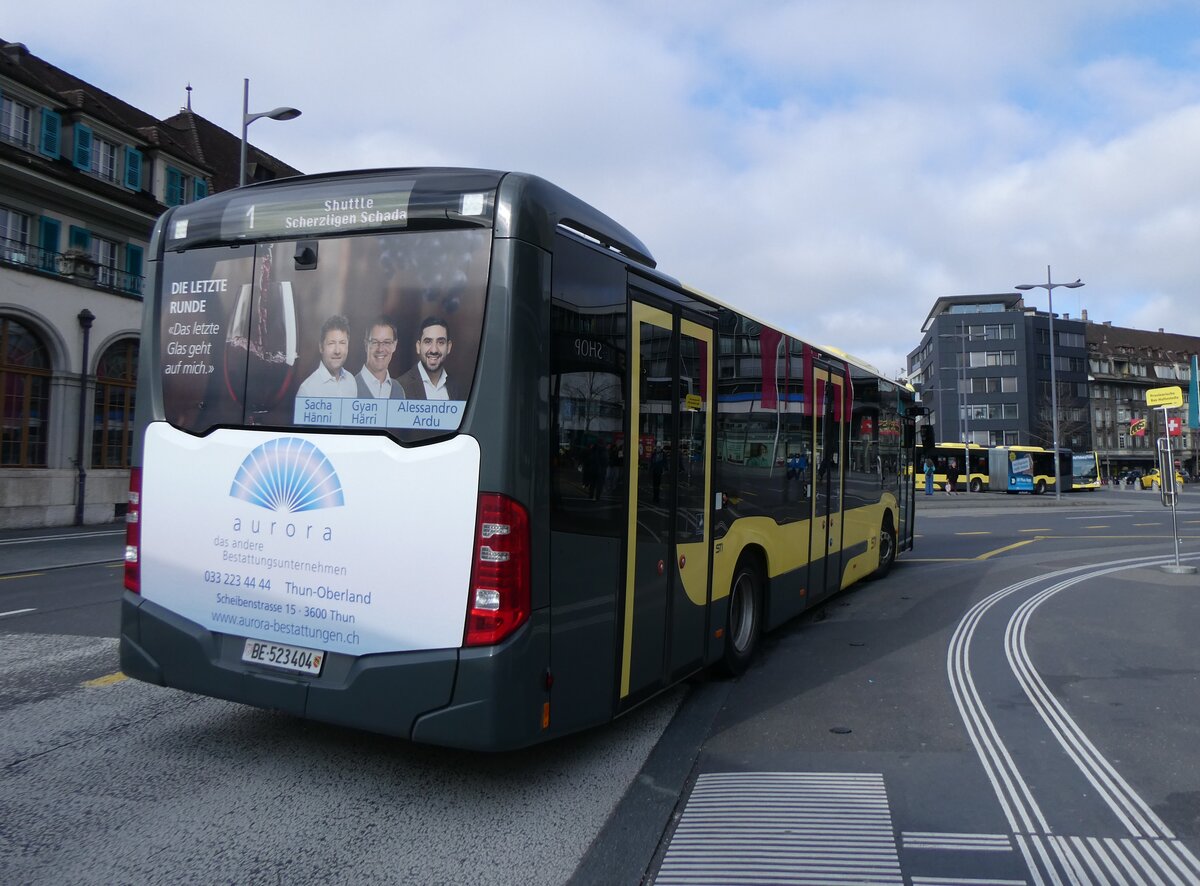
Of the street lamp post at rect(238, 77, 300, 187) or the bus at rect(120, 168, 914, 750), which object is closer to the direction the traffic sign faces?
the bus

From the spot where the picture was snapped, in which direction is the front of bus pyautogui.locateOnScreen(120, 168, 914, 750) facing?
facing away from the viewer and to the right of the viewer

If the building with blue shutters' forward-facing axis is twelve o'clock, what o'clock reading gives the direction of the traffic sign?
The traffic sign is roughly at 12 o'clock from the building with blue shutters.

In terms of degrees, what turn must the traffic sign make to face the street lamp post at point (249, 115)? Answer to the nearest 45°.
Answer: approximately 90° to its right

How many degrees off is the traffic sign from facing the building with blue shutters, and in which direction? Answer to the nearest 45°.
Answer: approximately 90° to its right

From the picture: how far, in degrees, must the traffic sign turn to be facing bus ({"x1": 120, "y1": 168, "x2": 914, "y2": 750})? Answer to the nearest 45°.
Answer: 0° — it already faces it

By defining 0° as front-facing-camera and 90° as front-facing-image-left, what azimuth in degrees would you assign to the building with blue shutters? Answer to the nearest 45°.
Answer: approximately 315°

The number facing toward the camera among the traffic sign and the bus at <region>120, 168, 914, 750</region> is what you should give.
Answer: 1

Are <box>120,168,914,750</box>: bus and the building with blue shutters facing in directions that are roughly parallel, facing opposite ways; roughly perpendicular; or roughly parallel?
roughly perpendicular

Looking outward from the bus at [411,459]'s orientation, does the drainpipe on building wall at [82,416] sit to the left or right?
on its left
